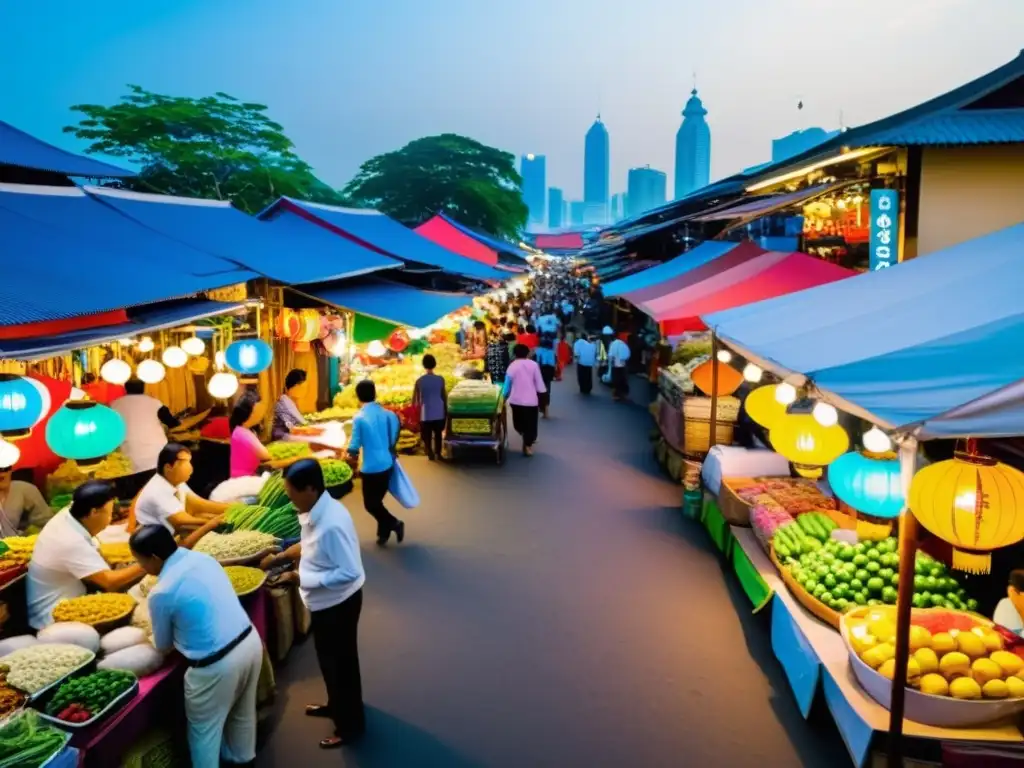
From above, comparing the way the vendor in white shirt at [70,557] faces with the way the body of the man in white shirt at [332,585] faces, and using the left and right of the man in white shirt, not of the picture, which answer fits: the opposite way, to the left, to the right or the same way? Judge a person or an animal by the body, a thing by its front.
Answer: the opposite way

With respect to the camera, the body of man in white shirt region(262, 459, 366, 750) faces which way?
to the viewer's left

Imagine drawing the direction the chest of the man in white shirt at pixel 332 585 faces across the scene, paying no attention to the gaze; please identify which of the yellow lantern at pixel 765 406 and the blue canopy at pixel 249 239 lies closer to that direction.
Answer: the blue canopy

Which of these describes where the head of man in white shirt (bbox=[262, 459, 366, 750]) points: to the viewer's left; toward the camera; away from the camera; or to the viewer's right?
to the viewer's left

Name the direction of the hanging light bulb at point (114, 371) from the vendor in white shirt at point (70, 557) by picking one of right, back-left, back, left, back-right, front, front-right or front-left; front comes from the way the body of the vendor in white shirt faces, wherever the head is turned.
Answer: left

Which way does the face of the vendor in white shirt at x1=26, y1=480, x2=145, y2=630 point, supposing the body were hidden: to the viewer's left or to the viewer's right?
to the viewer's right

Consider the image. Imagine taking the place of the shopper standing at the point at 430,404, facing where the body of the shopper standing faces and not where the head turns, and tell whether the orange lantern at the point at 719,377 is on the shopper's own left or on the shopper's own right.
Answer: on the shopper's own right

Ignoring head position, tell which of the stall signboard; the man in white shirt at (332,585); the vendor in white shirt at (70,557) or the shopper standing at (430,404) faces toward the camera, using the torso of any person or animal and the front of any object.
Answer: the stall signboard

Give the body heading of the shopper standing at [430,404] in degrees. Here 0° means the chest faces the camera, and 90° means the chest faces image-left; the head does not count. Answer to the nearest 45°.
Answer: approximately 180°

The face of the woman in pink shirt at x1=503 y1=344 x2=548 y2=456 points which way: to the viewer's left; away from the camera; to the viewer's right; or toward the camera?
away from the camera

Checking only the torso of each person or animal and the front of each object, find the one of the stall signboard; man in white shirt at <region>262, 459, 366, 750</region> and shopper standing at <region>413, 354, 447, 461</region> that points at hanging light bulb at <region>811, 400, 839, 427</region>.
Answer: the stall signboard

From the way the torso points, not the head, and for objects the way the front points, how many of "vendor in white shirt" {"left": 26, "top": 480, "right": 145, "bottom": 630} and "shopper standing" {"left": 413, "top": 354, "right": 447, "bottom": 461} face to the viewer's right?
1

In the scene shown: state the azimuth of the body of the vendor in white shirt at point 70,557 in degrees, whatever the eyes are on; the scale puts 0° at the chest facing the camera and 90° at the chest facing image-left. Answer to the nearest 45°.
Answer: approximately 270°
